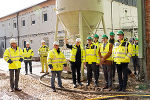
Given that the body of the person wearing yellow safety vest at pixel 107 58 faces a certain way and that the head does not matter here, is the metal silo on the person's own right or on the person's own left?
on the person's own right

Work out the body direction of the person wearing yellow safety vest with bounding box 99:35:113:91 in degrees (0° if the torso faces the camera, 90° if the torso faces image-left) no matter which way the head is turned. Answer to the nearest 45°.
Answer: approximately 45°

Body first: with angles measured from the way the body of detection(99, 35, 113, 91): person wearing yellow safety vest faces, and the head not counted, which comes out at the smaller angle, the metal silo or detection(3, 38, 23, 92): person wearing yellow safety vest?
the person wearing yellow safety vest

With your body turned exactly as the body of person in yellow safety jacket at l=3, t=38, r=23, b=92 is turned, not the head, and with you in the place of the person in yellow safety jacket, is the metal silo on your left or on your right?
on your left

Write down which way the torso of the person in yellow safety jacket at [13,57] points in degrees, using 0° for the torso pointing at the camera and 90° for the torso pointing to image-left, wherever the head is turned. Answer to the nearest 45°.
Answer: approximately 0°

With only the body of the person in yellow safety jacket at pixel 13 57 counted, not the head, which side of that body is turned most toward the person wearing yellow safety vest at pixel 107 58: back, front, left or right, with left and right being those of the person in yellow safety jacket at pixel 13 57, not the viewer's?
left

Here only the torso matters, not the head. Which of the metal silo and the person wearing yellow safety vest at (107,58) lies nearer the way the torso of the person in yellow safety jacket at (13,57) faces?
the person wearing yellow safety vest

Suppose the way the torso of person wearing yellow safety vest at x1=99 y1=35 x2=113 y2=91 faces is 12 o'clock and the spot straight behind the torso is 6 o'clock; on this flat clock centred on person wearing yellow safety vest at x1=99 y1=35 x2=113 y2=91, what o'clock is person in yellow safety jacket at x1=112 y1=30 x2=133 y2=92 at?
person in yellow safety jacket at x1=112 y1=30 x2=133 y2=92 is roughly at 9 o'clock from person wearing yellow safety vest at x1=99 y1=35 x2=113 y2=91.
